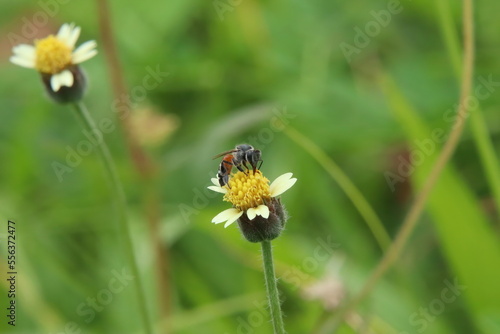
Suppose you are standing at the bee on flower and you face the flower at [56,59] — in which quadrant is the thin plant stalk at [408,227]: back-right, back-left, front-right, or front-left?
back-right

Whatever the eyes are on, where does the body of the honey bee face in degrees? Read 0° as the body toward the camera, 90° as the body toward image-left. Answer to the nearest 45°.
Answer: approximately 270°

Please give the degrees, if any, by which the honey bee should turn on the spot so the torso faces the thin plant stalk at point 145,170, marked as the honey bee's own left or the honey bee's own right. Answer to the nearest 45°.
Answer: approximately 135° to the honey bee's own left
